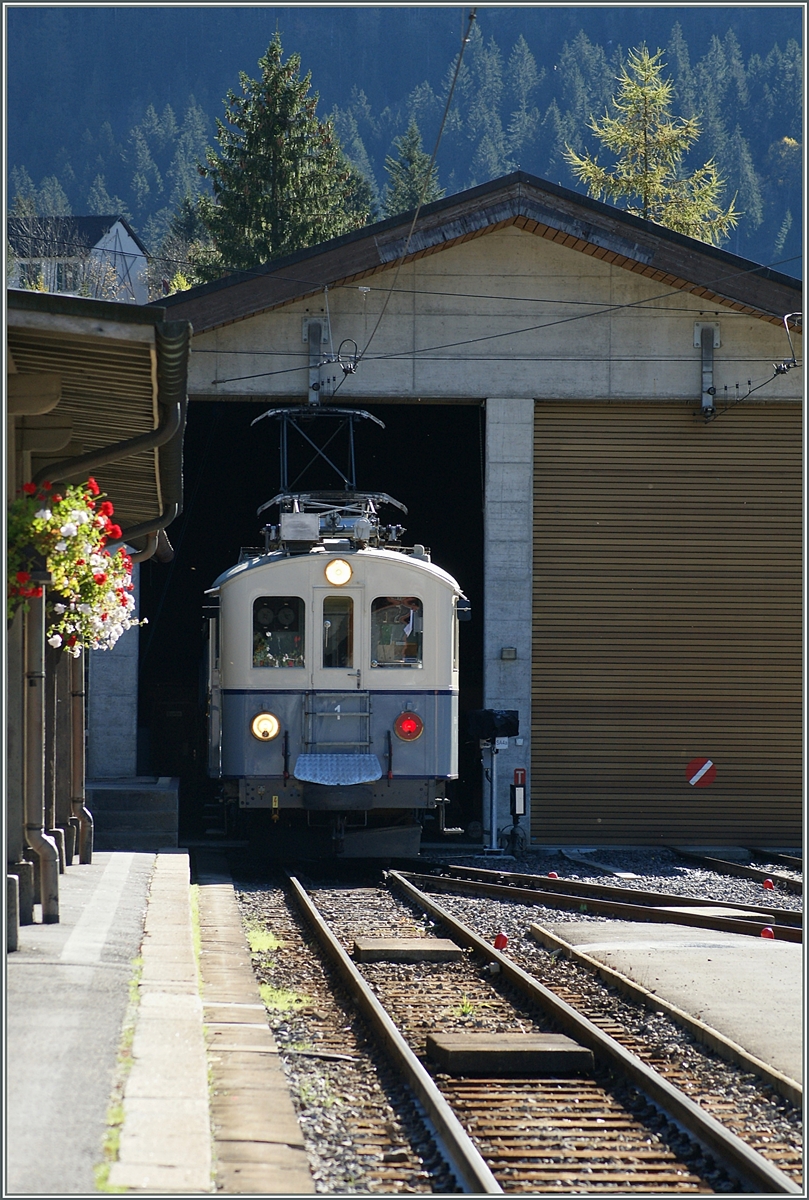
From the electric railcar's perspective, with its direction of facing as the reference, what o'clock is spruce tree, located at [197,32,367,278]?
The spruce tree is roughly at 6 o'clock from the electric railcar.

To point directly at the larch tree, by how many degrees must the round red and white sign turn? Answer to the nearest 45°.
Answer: approximately 180°

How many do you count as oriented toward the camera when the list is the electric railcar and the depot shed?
2

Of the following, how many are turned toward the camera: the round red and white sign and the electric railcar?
2

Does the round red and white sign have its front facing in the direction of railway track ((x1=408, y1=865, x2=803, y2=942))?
yes

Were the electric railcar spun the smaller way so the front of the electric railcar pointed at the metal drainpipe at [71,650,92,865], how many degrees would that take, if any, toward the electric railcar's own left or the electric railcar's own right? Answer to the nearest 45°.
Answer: approximately 45° to the electric railcar's own right

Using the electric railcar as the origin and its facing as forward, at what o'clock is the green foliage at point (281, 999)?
The green foliage is roughly at 12 o'clock from the electric railcar.
